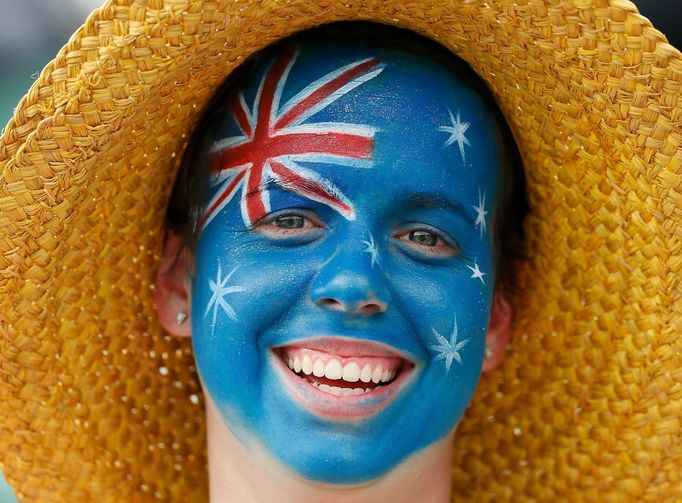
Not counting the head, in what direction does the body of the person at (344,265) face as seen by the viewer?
toward the camera

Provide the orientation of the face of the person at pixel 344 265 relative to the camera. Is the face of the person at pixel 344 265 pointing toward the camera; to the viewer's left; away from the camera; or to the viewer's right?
toward the camera
